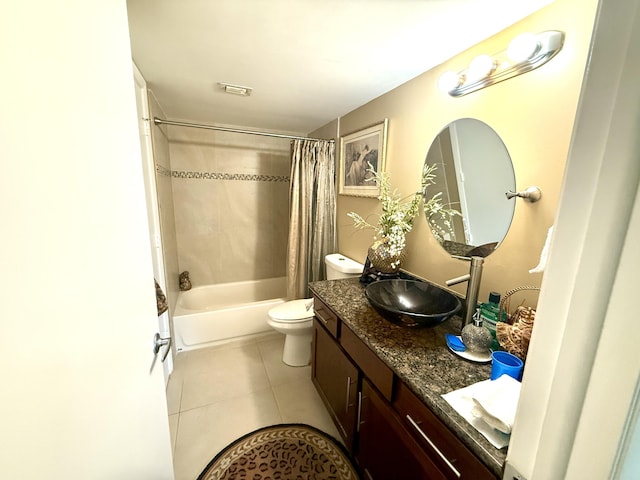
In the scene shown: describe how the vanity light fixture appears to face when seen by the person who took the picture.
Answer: facing the viewer and to the left of the viewer

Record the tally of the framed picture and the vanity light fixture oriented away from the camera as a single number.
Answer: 0

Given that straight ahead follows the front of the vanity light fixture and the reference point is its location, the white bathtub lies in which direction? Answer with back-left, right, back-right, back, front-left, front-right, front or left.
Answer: front-right

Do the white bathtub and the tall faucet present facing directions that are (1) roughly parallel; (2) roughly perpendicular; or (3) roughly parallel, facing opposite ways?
roughly perpendicular

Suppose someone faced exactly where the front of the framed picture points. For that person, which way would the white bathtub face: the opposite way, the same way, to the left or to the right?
to the left
